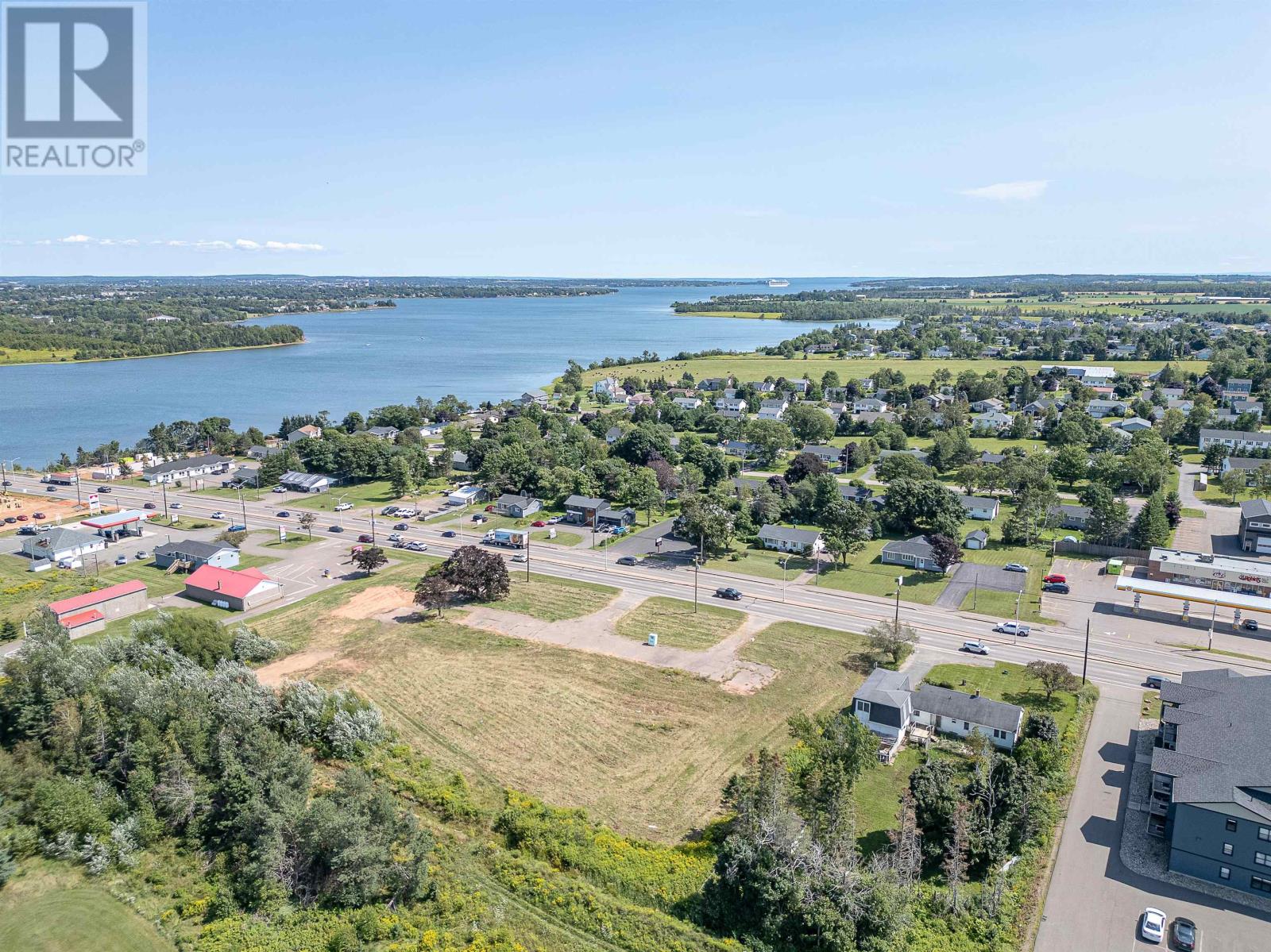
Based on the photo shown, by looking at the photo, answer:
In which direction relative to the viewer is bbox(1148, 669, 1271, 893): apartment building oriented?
to the viewer's left

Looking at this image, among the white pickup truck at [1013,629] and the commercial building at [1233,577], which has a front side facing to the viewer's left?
the white pickup truck

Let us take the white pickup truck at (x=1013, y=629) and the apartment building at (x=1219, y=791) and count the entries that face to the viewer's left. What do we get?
2

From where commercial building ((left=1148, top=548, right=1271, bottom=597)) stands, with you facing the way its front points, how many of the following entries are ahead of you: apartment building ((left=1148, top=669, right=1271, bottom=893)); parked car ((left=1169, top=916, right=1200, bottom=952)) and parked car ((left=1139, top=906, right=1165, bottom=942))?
3

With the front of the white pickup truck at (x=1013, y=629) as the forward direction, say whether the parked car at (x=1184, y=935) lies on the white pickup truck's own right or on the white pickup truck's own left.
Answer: on the white pickup truck's own left

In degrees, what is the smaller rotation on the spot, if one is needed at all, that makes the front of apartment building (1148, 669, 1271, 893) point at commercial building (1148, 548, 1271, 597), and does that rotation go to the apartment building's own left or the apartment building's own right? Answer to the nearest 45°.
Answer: approximately 90° to the apartment building's own right

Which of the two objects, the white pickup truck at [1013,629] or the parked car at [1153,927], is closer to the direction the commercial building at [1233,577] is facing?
the parked car

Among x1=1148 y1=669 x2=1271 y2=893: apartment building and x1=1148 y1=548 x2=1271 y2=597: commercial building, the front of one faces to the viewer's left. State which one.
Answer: x1=1148 y1=669 x2=1271 y2=893: apartment building

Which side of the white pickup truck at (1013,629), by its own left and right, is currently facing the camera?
left
